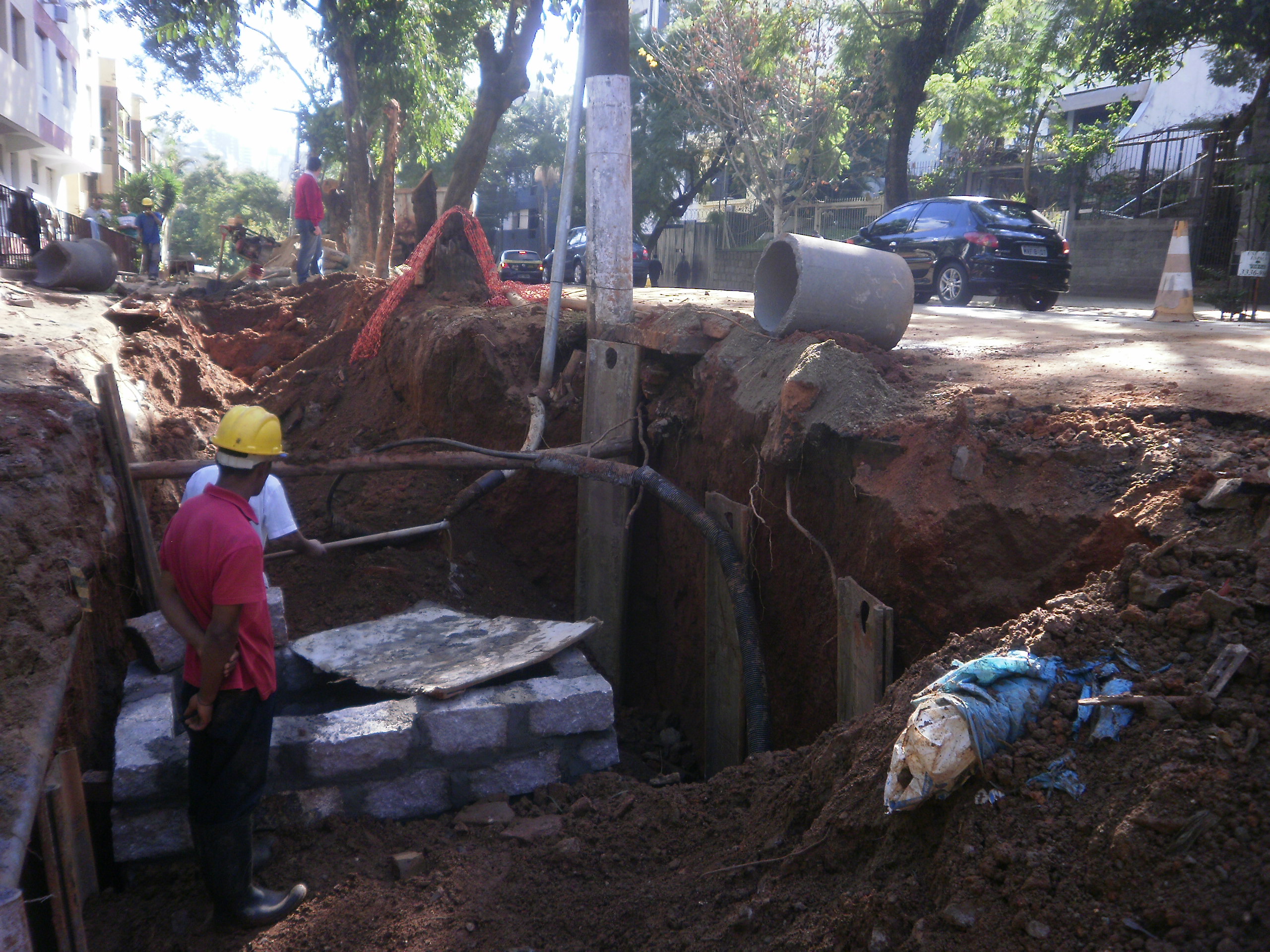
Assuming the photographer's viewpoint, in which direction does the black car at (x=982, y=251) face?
facing away from the viewer and to the left of the viewer

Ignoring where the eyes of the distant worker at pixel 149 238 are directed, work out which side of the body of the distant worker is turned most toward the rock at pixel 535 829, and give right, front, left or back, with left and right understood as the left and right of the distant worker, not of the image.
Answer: front

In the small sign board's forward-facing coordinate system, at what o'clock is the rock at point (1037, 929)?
The rock is roughly at 12 o'clock from the small sign board.

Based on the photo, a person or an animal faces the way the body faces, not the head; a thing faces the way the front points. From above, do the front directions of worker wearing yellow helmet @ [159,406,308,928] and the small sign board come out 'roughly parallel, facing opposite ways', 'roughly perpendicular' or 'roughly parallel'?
roughly parallel, facing opposite ways

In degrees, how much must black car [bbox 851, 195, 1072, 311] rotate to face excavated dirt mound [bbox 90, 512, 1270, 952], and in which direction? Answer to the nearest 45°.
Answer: approximately 135° to its left

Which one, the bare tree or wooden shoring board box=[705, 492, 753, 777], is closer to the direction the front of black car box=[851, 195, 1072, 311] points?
the bare tree

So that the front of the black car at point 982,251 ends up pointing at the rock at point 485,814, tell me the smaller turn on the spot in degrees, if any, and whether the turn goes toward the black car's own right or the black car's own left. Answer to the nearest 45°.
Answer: approximately 135° to the black car's own left

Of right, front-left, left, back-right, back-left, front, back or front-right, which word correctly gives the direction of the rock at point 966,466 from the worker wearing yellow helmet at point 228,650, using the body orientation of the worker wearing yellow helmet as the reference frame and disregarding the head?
front-right

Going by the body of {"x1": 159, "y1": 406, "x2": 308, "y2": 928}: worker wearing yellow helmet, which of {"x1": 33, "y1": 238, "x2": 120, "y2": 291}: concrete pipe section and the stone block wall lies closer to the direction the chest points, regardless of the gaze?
the stone block wall

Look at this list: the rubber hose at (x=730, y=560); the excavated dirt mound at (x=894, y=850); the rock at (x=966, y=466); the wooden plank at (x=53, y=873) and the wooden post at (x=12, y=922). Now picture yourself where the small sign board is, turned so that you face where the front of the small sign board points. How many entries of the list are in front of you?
5

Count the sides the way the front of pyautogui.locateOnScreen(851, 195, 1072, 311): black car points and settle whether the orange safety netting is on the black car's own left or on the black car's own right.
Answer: on the black car's own left

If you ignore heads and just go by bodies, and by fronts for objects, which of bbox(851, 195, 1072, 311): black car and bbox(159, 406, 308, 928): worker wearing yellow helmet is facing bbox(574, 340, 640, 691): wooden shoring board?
the worker wearing yellow helmet

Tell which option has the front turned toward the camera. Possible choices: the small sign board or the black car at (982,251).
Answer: the small sign board

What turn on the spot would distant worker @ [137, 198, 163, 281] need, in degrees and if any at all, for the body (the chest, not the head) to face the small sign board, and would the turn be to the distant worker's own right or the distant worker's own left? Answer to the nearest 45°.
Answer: approximately 45° to the distant worker's own left

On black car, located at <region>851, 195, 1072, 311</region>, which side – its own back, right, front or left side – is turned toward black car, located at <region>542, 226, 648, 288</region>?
front

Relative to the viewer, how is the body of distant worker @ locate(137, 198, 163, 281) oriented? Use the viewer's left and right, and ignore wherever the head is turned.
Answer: facing the viewer

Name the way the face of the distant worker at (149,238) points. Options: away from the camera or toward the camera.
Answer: toward the camera

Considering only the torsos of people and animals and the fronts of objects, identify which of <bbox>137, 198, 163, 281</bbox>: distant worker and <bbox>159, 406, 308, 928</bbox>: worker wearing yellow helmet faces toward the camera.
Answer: the distant worker

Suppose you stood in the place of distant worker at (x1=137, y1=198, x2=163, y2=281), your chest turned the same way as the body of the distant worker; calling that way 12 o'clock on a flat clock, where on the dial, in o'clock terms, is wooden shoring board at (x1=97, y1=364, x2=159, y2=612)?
The wooden shoring board is roughly at 12 o'clock from the distant worker.

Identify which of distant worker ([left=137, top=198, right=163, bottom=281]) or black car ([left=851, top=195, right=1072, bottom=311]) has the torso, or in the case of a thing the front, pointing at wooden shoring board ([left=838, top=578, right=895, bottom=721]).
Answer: the distant worker

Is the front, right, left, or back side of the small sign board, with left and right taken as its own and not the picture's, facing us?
front
